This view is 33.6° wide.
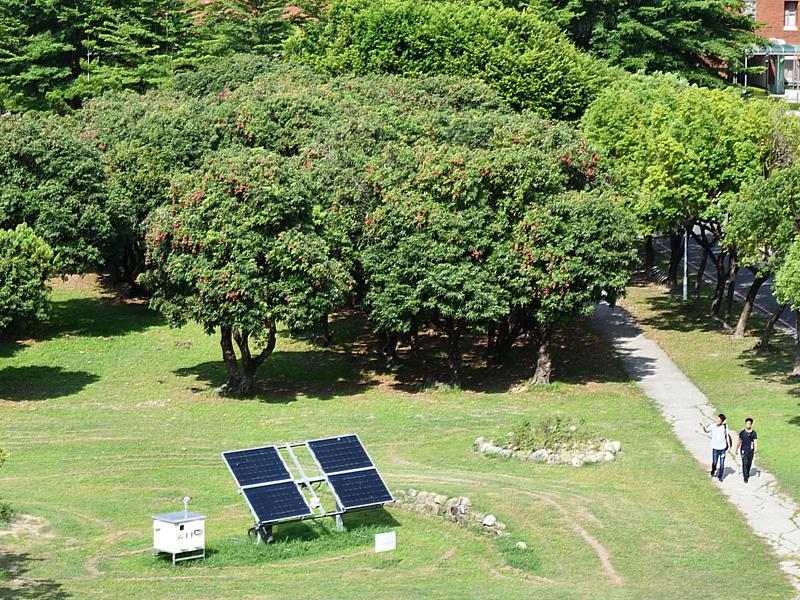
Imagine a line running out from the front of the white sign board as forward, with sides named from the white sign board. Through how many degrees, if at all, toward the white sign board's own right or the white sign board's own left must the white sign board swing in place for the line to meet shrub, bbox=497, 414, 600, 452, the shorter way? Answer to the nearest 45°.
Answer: approximately 135° to the white sign board's own left

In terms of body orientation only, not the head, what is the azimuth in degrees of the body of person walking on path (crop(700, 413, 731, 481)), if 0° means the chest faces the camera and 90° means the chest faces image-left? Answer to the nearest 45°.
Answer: approximately 45°

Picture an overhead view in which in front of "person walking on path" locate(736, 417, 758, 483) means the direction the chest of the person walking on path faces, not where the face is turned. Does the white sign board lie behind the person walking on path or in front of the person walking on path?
in front

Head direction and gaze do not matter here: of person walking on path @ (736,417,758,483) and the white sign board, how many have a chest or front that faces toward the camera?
2

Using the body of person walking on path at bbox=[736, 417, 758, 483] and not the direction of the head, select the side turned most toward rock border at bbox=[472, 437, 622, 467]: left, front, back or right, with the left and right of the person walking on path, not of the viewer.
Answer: right

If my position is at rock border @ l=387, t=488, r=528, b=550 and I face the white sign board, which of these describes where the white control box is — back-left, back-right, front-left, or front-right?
front-right

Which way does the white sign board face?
toward the camera

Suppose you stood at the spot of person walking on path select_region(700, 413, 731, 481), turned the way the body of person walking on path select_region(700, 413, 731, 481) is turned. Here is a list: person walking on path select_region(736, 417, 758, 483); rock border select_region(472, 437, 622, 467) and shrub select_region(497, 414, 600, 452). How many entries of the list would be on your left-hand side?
1

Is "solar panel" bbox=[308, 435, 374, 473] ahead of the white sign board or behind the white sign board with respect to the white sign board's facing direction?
behind

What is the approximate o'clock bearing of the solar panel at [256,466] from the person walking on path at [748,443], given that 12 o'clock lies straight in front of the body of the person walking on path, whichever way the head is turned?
The solar panel is roughly at 2 o'clock from the person walking on path.

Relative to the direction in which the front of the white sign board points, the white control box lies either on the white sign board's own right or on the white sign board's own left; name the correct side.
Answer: on the white sign board's own right

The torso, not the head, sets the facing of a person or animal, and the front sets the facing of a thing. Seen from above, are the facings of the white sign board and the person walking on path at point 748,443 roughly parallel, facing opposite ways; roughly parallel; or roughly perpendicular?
roughly parallel

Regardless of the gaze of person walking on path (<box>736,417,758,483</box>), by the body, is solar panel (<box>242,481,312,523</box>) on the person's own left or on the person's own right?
on the person's own right

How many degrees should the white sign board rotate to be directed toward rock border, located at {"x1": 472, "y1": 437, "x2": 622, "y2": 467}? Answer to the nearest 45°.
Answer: approximately 135° to its left
